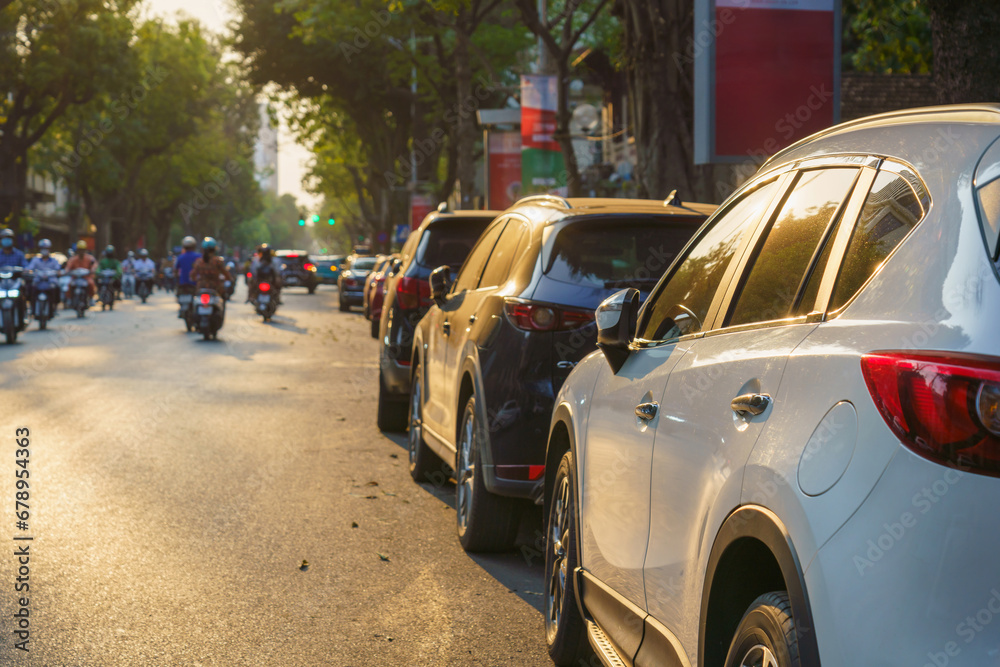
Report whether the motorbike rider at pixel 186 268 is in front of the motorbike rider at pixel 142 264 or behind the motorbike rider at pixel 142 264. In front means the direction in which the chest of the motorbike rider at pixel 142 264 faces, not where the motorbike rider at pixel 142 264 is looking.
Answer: in front

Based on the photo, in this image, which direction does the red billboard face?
toward the camera

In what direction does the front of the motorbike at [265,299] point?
away from the camera

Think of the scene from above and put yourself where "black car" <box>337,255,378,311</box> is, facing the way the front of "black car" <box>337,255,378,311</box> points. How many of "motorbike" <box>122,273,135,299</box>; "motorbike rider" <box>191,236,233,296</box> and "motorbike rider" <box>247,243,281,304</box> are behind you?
2

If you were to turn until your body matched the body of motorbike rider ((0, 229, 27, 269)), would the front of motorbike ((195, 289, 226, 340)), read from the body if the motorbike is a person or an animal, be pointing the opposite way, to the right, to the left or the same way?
the opposite way

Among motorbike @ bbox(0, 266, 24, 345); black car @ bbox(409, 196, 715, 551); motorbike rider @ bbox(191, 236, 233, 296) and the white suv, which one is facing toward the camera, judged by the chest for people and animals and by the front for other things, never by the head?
the motorbike

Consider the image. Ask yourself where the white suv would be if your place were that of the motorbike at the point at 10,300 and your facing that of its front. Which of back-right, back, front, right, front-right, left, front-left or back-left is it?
front

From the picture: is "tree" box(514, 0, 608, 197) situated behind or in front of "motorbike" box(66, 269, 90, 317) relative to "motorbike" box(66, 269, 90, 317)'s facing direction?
in front

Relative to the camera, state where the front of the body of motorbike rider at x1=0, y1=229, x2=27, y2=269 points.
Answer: toward the camera

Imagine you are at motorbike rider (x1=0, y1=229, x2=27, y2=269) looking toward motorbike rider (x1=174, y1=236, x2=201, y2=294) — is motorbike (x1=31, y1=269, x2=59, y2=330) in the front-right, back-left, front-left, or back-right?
front-left

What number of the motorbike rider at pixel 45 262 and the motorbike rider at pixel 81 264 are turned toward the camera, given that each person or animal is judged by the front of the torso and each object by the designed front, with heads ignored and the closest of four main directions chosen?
2

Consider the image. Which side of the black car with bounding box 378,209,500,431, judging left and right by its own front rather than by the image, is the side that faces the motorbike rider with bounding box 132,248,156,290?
front

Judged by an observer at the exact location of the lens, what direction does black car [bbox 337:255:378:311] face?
facing away from the viewer

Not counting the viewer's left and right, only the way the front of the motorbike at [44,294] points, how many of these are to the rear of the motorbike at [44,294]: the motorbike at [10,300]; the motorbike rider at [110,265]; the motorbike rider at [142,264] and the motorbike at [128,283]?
3

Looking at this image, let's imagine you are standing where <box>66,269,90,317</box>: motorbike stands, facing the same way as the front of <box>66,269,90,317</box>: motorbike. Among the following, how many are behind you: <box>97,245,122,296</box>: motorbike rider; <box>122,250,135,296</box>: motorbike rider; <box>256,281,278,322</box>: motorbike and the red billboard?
2

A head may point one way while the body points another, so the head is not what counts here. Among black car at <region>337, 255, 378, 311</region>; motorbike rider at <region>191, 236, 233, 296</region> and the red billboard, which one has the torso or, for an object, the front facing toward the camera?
the red billboard

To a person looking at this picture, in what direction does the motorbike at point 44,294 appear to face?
facing the viewer
